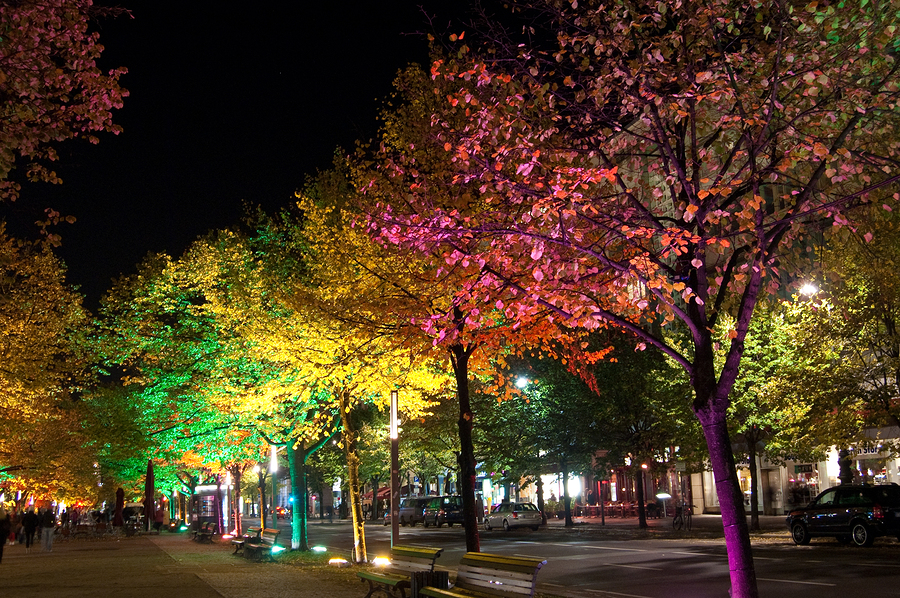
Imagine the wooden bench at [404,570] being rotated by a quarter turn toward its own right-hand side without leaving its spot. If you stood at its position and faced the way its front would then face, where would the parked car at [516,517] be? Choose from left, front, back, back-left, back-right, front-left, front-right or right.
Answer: front-right

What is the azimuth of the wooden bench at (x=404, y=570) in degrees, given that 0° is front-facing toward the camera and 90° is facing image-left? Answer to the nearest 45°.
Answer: approximately 45°

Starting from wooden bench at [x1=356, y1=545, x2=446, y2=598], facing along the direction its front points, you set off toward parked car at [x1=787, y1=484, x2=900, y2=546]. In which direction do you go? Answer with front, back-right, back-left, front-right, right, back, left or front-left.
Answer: back

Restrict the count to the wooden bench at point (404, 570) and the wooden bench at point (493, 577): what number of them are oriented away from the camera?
0

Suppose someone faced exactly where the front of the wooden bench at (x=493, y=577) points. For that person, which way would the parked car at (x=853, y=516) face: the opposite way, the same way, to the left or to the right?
to the right

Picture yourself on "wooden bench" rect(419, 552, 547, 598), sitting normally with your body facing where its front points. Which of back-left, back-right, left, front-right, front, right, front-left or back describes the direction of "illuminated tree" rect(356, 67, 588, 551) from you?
back-right

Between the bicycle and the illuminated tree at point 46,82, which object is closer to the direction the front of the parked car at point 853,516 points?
the bicycle

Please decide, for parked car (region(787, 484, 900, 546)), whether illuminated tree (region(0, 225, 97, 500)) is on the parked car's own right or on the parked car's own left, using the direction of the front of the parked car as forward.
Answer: on the parked car's own left

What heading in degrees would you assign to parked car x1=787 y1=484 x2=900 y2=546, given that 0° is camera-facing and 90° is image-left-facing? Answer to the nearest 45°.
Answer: approximately 135°

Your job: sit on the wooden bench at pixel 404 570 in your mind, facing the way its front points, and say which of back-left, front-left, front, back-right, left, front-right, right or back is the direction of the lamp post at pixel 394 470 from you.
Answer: back-right
